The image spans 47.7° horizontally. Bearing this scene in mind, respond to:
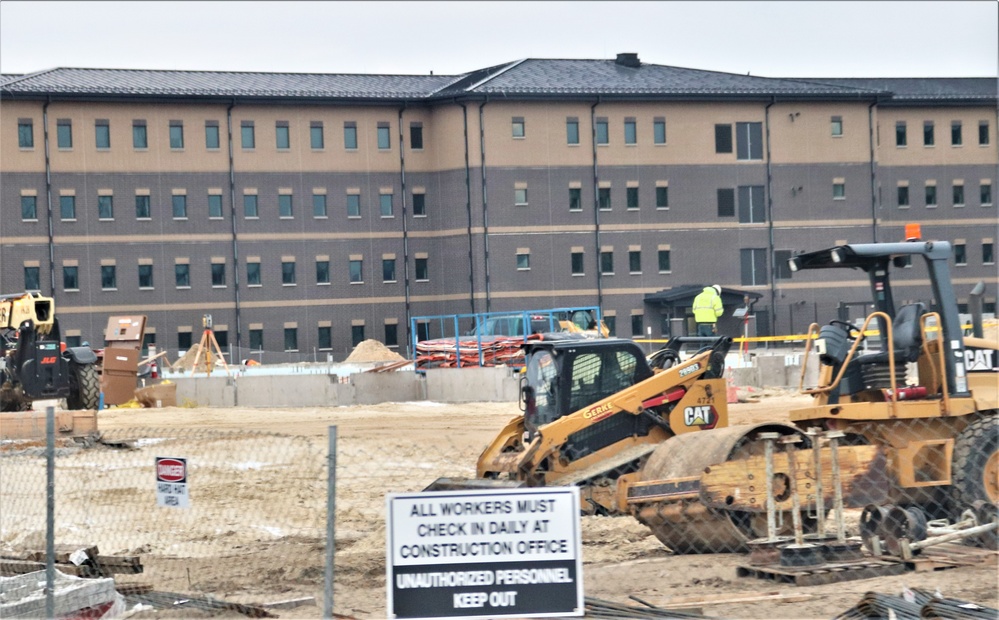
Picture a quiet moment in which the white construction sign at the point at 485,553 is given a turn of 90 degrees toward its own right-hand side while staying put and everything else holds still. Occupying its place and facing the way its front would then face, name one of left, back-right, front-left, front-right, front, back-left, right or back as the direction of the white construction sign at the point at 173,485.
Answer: front-right

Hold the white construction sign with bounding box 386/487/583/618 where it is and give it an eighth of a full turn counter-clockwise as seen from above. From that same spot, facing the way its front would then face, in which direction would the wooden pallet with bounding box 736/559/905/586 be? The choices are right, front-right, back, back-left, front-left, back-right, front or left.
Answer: left

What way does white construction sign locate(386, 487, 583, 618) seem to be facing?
toward the camera

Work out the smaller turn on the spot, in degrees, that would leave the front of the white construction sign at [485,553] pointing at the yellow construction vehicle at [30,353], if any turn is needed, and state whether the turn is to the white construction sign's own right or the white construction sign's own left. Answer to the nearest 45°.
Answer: approximately 135° to the white construction sign's own right
